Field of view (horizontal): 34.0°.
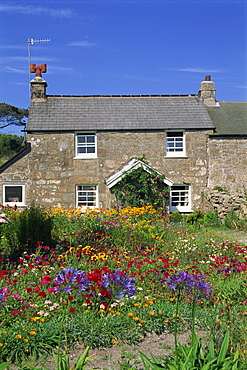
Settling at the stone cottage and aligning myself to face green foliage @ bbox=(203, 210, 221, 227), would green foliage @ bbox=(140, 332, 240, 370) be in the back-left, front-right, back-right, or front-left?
front-right

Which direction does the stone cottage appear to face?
toward the camera

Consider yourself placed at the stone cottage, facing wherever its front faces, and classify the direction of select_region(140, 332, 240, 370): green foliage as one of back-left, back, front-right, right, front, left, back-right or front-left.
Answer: front

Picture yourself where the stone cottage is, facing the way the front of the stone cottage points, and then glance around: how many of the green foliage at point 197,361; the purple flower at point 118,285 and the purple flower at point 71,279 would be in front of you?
3

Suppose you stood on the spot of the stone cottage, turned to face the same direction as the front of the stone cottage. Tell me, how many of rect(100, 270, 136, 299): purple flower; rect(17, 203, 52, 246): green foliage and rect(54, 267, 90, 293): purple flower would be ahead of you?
3

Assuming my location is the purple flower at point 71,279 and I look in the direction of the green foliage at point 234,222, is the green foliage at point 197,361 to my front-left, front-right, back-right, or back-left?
back-right

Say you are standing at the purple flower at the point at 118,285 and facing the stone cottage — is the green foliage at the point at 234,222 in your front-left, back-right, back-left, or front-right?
front-right

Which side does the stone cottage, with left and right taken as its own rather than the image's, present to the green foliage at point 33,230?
front

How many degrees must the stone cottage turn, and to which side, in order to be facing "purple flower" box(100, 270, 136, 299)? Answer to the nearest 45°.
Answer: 0° — it already faces it

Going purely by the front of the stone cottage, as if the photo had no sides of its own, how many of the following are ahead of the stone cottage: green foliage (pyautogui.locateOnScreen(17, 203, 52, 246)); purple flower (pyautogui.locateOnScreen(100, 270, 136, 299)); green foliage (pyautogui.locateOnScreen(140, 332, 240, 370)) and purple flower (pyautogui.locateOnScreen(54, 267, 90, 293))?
4

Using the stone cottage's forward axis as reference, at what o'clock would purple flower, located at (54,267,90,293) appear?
The purple flower is roughly at 12 o'clock from the stone cottage.

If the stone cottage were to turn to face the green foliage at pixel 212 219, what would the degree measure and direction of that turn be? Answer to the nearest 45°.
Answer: approximately 45° to its left

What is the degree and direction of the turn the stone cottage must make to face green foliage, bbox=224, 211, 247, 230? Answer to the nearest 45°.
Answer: approximately 45° to its left

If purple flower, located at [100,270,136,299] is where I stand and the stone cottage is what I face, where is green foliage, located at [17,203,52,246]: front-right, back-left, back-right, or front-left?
front-left

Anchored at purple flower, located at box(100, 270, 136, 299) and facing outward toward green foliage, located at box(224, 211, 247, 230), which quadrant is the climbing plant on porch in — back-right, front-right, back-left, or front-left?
front-left
